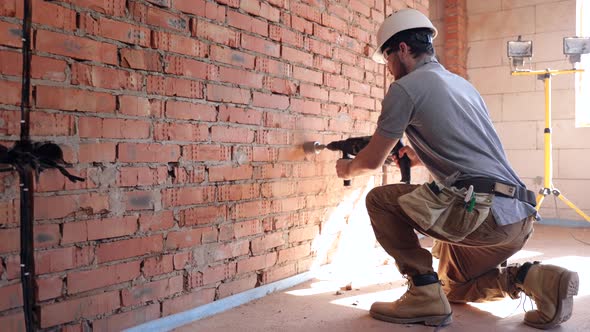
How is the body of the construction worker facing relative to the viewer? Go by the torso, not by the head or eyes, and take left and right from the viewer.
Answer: facing away from the viewer and to the left of the viewer

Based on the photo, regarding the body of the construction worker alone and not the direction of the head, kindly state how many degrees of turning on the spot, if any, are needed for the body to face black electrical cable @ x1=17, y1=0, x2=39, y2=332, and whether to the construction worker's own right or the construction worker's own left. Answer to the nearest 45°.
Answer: approximately 90° to the construction worker's own left

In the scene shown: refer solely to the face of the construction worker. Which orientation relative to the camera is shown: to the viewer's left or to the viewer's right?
to the viewer's left
